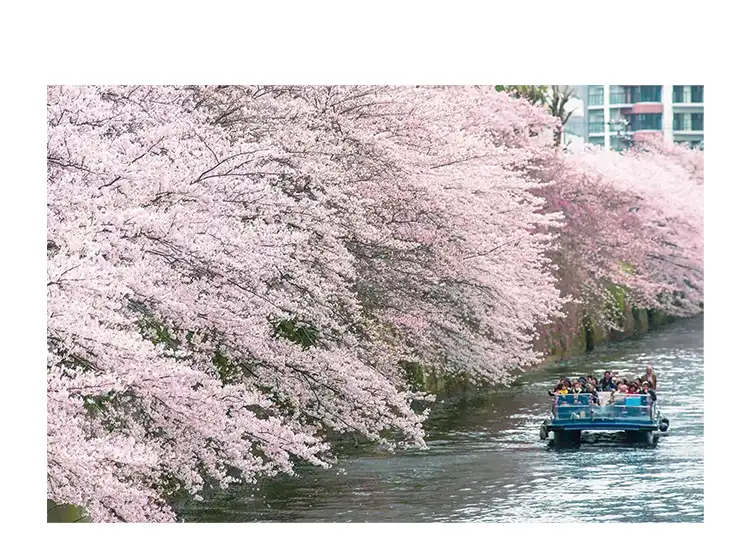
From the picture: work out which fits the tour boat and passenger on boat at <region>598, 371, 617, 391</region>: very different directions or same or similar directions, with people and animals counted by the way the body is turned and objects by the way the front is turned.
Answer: same or similar directions

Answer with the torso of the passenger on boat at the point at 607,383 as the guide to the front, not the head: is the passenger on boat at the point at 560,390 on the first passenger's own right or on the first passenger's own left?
on the first passenger's own right

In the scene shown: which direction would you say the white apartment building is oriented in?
toward the camera

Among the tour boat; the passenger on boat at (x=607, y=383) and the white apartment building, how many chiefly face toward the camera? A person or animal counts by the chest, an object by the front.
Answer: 3

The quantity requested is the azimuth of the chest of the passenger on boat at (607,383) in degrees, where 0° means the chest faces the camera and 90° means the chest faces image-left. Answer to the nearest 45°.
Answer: approximately 0°

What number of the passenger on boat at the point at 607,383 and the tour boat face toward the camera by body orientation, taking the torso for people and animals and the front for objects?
2

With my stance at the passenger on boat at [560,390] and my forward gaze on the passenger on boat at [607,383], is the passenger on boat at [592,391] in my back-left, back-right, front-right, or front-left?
front-right

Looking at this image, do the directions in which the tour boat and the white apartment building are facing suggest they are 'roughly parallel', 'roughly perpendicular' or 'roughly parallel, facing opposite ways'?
roughly parallel

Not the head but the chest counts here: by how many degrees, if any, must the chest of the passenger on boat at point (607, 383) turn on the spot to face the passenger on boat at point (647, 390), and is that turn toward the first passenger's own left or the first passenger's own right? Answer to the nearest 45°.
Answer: approximately 45° to the first passenger's own left
